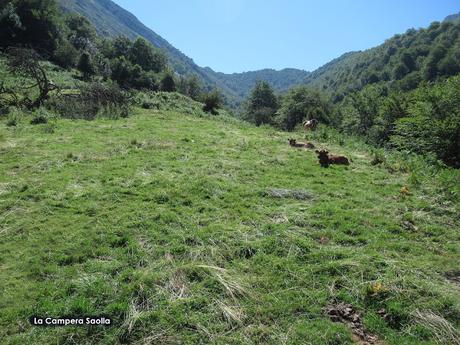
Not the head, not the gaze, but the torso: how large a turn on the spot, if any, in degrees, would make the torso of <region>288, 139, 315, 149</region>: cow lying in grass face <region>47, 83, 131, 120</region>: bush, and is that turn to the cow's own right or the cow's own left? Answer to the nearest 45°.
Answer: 0° — it already faces it

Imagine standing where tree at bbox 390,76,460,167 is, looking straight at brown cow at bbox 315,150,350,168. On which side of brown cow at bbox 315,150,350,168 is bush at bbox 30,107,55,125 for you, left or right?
right

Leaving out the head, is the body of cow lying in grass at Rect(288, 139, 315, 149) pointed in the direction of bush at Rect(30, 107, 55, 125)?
yes

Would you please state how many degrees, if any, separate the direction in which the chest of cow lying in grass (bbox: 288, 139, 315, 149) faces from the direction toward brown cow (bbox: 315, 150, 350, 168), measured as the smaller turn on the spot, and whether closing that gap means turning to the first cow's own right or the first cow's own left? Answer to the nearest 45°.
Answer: approximately 90° to the first cow's own left

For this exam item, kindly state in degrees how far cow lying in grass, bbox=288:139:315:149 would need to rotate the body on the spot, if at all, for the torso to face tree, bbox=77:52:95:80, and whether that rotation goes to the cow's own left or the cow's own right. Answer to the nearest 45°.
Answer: approximately 45° to the cow's own right

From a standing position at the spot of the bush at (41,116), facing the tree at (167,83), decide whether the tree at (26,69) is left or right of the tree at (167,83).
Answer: left

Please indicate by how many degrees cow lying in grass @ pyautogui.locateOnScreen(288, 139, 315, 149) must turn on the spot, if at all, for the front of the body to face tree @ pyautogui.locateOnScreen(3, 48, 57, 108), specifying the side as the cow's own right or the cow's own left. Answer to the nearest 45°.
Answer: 0° — it already faces it

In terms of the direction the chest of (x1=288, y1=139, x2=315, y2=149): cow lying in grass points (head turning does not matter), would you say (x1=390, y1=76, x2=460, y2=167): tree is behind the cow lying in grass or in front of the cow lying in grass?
behind

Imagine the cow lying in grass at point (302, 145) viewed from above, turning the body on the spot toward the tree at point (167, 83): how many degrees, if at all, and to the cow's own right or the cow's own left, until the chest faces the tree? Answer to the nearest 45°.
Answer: approximately 45° to the cow's own right

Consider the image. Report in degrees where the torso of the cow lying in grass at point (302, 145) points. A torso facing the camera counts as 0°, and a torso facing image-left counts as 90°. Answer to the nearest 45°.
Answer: approximately 90°
